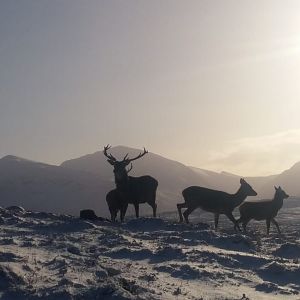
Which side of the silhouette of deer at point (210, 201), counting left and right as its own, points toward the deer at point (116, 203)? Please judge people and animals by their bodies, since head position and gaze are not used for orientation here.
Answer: back

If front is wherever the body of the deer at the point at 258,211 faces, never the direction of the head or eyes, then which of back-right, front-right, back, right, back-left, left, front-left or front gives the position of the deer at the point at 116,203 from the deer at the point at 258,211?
back

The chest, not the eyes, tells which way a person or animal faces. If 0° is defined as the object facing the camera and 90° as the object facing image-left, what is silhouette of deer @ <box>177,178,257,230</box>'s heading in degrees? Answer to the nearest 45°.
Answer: approximately 270°

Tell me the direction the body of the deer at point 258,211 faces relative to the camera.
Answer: to the viewer's right

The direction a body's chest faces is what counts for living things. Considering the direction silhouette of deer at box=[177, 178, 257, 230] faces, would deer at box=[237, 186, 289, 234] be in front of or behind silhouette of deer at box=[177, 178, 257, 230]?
in front

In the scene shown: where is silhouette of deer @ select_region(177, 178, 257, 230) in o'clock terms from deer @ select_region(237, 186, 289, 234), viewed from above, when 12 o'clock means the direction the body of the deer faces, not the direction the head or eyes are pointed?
The silhouette of deer is roughly at 6 o'clock from the deer.

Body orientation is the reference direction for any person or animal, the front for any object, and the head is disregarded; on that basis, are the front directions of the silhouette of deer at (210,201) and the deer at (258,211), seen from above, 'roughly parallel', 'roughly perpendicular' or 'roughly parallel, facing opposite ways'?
roughly parallel

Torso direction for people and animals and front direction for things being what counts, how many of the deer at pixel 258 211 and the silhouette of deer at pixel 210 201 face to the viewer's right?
2
